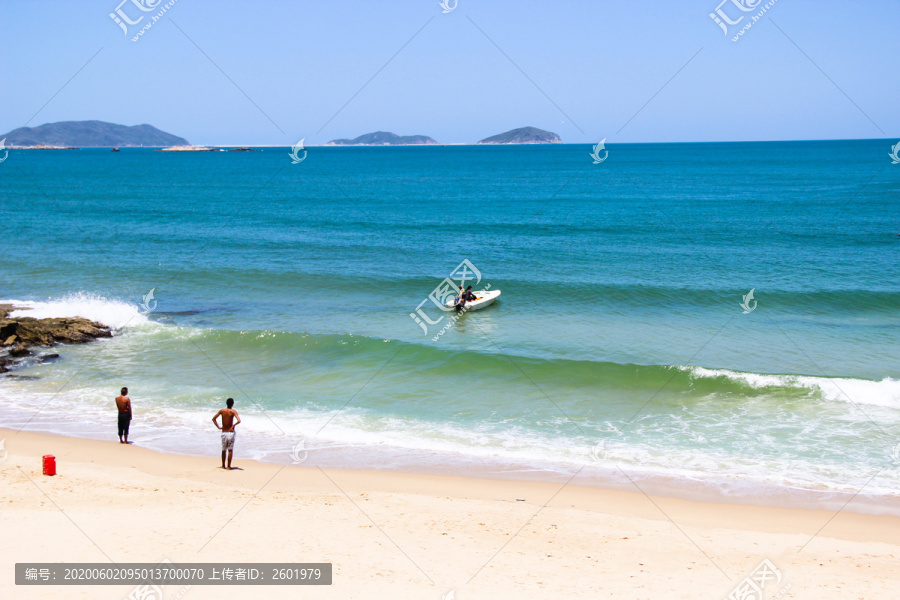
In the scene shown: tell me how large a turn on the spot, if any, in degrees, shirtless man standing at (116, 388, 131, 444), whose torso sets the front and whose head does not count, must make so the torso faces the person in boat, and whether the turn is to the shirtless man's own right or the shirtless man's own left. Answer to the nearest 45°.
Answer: approximately 45° to the shirtless man's own right

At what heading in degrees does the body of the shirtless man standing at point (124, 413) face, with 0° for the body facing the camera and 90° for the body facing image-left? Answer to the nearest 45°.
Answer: approximately 180°
